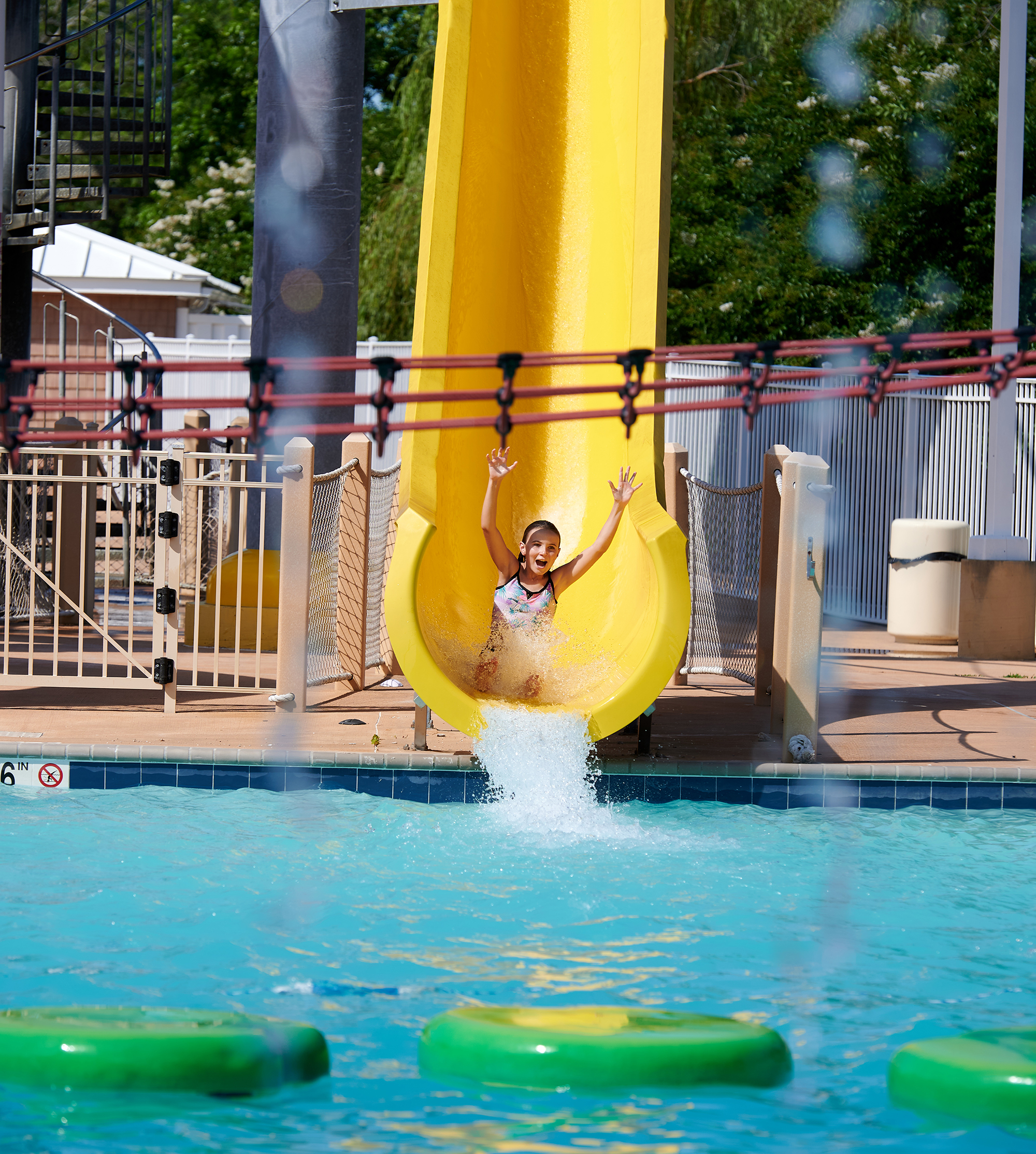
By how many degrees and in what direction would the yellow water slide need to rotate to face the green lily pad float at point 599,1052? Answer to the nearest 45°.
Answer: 0° — it already faces it

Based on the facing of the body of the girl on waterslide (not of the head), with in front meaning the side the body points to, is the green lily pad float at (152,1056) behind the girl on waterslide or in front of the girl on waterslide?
in front

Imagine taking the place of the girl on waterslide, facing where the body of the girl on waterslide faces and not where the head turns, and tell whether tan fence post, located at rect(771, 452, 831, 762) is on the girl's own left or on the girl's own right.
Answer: on the girl's own left

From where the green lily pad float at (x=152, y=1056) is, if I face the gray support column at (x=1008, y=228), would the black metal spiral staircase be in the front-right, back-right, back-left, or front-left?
front-left

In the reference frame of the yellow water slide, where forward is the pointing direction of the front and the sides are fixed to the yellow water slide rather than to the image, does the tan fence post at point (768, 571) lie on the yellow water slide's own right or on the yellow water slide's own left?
on the yellow water slide's own left

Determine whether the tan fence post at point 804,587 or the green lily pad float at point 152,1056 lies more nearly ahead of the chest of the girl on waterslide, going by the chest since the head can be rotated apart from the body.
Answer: the green lily pad float

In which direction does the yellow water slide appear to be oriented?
toward the camera

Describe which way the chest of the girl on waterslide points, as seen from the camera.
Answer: toward the camera

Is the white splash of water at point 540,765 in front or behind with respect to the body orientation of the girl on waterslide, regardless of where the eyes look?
in front

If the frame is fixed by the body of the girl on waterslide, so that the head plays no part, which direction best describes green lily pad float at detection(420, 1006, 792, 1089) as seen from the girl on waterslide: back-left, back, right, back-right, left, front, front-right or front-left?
front
